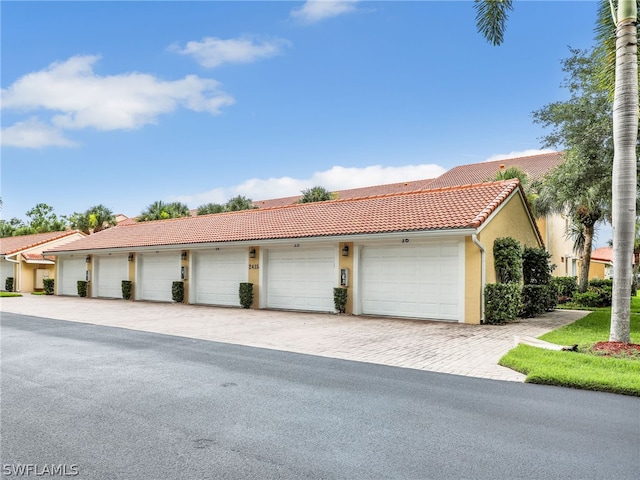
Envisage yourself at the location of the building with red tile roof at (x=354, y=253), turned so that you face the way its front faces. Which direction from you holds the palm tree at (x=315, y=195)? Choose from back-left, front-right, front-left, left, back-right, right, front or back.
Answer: back-right

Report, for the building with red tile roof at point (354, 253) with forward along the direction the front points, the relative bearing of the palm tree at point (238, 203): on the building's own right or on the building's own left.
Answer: on the building's own right

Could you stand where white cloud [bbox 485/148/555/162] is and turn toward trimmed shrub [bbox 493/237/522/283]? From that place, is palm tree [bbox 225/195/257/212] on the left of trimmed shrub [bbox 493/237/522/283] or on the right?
right

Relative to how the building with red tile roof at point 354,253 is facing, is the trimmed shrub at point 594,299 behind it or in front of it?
behind

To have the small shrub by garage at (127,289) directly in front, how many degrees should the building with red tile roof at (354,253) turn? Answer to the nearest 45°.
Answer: approximately 90° to its right

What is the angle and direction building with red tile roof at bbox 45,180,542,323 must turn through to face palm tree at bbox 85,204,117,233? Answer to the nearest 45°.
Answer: approximately 90° to its right

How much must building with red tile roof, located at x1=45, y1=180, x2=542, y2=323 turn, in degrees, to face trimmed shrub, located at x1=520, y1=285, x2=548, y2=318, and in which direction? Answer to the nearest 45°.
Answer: approximately 135° to its left

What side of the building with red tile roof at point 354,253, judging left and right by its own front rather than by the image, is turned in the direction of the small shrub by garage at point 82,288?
right

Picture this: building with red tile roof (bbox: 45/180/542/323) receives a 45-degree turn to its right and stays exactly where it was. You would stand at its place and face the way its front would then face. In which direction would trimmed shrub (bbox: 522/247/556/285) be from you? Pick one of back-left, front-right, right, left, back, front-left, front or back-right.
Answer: back

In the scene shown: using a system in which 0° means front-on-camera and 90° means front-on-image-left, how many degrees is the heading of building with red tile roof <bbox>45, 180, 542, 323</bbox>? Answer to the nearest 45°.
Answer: approximately 45°

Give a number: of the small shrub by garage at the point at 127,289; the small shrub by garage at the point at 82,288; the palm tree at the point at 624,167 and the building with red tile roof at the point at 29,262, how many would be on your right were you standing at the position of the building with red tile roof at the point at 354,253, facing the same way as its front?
3

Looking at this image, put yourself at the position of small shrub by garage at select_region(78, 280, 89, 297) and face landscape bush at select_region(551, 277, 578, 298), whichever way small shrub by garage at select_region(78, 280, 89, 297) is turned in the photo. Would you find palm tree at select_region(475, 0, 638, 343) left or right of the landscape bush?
right

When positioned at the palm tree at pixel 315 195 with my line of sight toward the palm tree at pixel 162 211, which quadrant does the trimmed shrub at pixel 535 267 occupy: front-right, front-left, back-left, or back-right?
back-left
